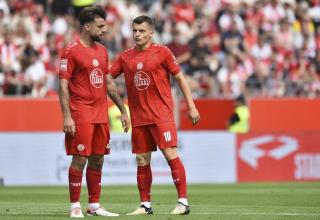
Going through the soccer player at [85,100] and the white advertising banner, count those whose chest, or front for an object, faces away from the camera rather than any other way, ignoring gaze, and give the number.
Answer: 0

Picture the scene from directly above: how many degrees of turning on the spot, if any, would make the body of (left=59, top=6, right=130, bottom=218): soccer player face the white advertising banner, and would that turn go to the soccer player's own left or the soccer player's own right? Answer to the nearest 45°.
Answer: approximately 135° to the soccer player's own left

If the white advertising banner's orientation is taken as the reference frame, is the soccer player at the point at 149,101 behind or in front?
in front

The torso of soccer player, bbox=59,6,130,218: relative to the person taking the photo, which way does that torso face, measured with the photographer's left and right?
facing the viewer and to the right of the viewer

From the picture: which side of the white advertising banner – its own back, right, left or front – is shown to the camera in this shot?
front

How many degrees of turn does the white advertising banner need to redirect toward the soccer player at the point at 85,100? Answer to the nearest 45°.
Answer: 0° — it already faces them

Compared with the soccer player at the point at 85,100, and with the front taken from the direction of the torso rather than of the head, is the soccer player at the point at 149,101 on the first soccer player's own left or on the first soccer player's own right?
on the first soccer player's own left

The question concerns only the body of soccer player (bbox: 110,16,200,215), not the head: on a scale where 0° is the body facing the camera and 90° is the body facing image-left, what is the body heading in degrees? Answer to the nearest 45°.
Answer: approximately 45°

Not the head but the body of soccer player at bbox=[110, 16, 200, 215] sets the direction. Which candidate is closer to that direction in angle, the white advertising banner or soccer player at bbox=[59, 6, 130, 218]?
the soccer player

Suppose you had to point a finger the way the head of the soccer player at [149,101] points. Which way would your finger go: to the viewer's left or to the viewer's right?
to the viewer's left
